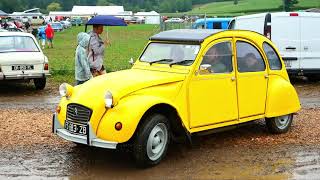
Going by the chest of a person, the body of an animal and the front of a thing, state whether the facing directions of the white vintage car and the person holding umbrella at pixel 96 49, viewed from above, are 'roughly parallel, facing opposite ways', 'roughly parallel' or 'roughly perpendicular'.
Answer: roughly perpendicular

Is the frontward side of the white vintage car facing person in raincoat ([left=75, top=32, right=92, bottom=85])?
no

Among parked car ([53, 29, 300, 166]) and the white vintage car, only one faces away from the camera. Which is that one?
the white vintage car

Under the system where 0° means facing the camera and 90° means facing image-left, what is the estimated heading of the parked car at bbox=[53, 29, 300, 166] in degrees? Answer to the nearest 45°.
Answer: approximately 45°

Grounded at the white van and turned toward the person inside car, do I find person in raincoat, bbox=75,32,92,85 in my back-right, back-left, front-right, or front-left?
front-right

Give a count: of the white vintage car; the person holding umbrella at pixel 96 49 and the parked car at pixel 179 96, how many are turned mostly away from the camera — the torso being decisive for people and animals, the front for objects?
1

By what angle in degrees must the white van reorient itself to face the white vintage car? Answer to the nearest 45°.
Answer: approximately 45° to its left
